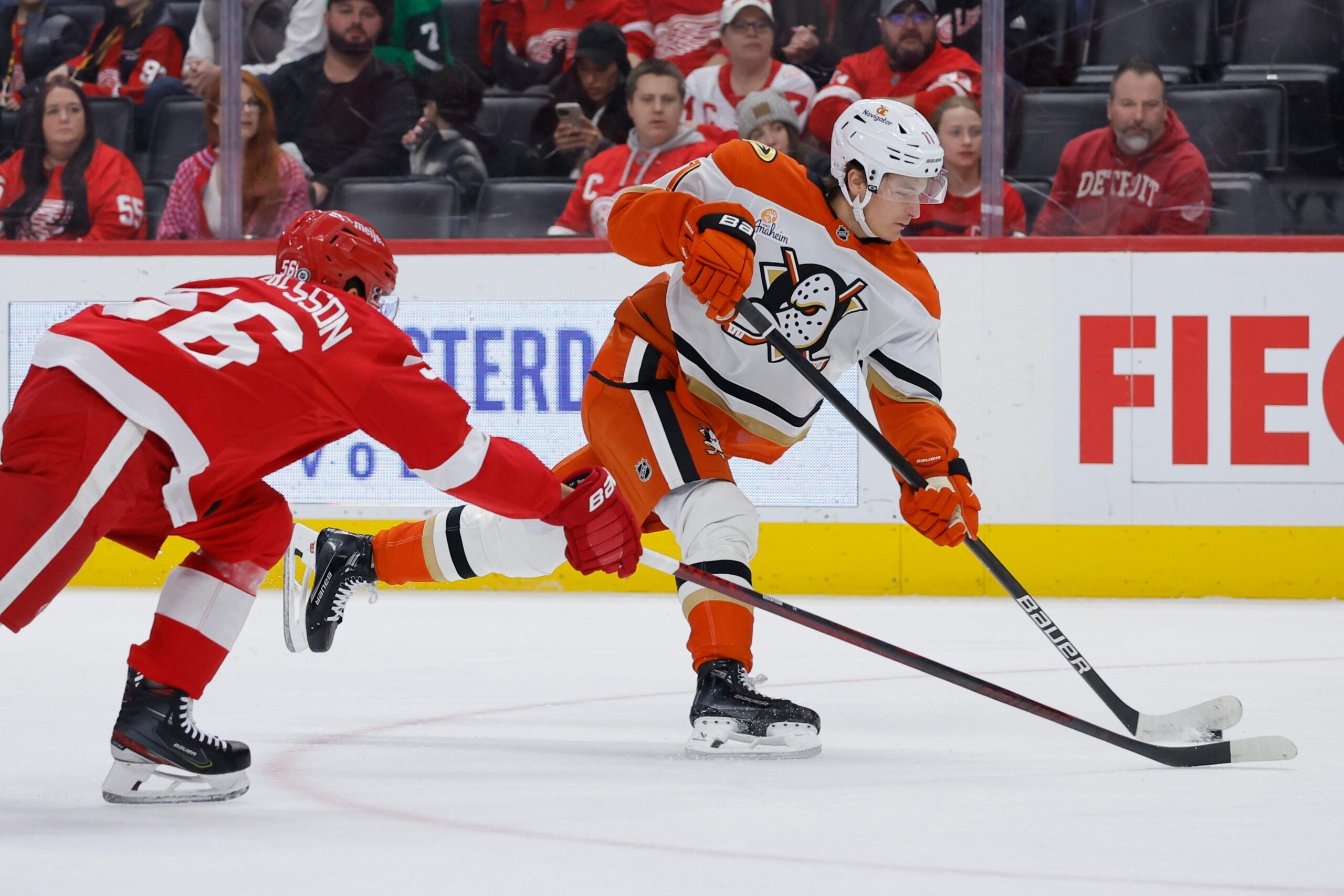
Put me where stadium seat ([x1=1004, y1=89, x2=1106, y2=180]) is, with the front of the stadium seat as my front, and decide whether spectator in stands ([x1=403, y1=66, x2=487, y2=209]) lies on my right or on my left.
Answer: on my right

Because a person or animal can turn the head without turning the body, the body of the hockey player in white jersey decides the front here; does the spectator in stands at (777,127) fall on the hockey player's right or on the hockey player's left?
on the hockey player's left

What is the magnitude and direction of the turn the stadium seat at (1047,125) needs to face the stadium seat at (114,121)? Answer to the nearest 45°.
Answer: approximately 90° to its right

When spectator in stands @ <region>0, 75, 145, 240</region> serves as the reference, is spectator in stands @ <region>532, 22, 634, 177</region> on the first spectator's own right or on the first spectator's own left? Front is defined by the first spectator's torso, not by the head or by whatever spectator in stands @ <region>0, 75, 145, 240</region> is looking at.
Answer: on the first spectator's own left

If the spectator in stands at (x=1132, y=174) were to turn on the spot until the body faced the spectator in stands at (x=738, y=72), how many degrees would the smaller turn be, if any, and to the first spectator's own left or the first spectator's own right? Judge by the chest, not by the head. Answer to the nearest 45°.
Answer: approximately 90° to the first spectator's own right

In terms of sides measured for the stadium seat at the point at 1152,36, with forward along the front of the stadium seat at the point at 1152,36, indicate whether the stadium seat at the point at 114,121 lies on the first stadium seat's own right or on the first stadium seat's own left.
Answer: on the first stadium seat's own right

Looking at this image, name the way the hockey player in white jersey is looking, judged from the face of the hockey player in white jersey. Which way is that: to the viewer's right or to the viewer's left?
to the viewer's right

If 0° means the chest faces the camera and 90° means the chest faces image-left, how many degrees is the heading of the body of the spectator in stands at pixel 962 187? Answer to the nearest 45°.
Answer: approximately 0°

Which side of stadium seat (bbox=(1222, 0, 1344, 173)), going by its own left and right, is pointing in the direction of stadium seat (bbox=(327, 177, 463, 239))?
right

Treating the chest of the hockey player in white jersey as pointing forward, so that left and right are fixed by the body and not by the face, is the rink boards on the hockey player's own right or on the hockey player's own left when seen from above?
on the hockey player's own left

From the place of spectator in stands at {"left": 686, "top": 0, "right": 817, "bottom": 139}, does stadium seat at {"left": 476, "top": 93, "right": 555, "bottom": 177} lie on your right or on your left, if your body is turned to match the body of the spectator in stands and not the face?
on your right
